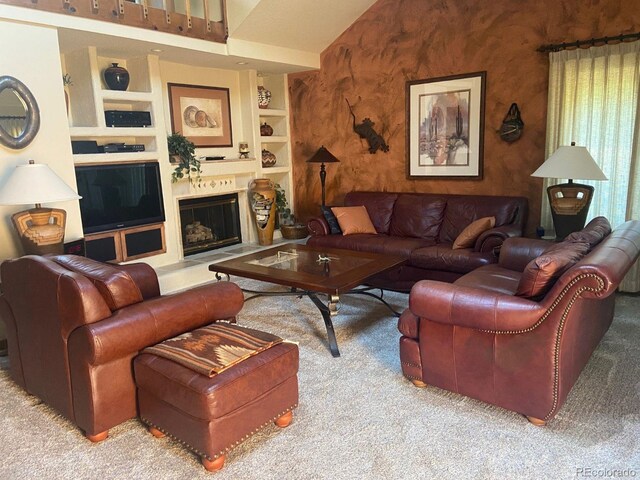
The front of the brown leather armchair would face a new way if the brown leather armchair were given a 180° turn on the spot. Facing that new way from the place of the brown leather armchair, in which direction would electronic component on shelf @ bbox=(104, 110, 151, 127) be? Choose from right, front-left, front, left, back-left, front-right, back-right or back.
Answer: back-right

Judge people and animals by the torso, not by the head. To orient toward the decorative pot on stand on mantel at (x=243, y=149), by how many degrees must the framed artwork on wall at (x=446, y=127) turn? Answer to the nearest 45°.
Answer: approximately 45° to its right

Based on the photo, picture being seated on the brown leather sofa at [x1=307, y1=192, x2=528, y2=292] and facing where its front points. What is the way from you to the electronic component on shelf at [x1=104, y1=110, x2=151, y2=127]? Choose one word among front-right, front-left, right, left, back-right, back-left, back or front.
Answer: front-right

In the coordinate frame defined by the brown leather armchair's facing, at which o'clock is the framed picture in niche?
The framed picture in niche is roughly at 11 o'clock from the brown leather armchair.

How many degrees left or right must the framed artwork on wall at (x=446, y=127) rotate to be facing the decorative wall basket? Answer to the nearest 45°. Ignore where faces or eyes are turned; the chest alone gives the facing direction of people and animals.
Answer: approximately 90° to its left

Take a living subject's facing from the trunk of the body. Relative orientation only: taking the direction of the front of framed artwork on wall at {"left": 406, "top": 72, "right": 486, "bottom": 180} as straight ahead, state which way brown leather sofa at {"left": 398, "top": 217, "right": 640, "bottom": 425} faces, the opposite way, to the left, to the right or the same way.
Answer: to the right

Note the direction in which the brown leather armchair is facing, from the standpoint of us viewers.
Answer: facing away from the viewer and to the right of the viewer

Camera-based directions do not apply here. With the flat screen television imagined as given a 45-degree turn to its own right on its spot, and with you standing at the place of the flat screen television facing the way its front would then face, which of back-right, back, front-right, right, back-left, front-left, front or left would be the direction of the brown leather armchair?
front

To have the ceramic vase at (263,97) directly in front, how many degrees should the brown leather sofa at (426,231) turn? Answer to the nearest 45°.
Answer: approximately 90° to its right

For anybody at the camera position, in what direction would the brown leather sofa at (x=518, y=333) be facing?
facing away from the viewer and to the left of the viewer

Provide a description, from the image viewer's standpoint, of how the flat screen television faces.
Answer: facing the viewer and to the right of the viewer

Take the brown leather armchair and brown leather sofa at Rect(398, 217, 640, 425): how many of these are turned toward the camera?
0

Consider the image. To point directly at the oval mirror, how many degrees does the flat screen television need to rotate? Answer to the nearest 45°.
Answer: approximately 90° to its right

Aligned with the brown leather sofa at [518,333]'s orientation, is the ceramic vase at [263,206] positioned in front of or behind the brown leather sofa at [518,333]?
in front
